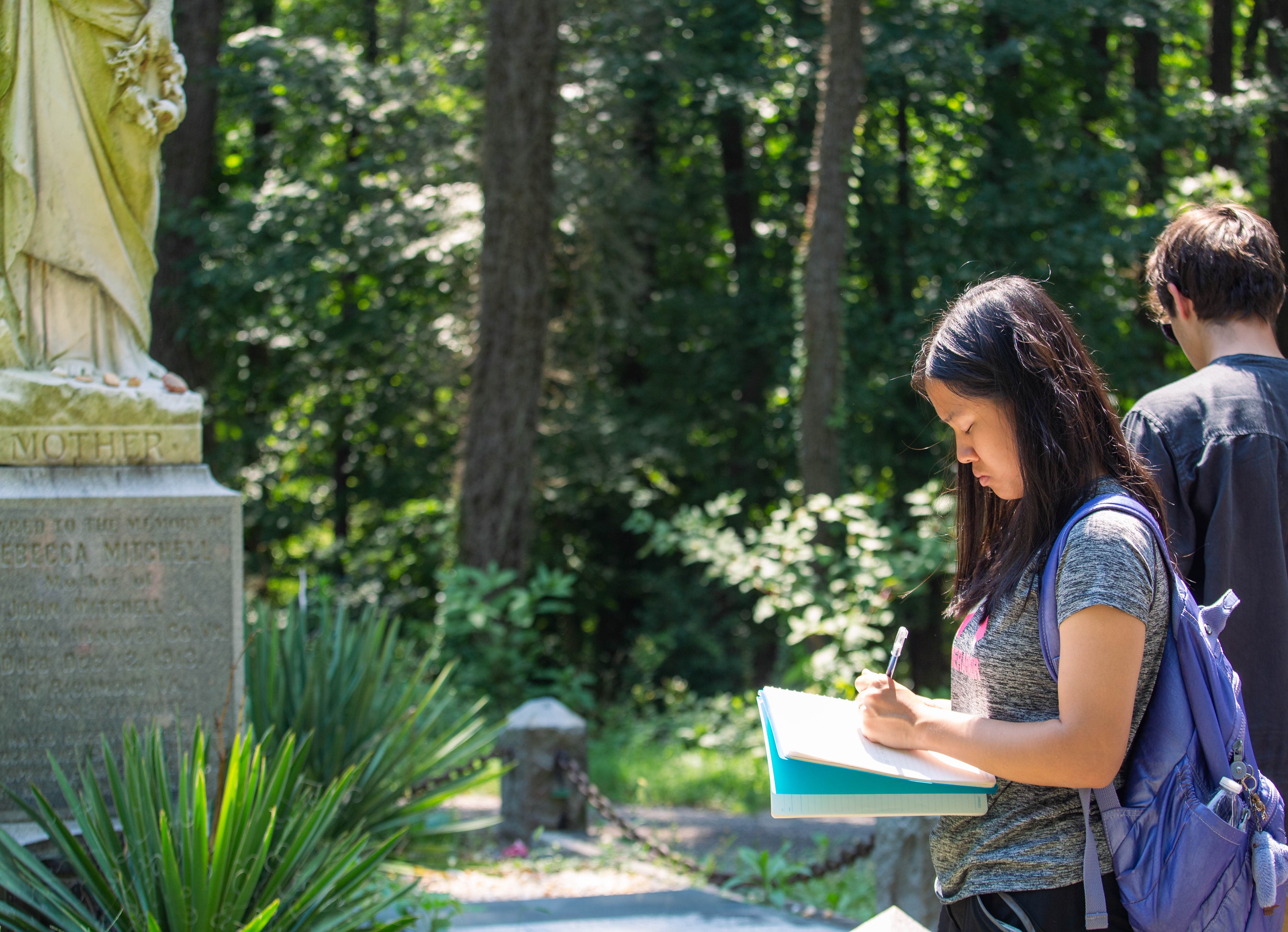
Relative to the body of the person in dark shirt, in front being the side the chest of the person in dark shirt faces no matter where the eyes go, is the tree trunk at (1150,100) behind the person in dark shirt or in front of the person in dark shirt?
in front

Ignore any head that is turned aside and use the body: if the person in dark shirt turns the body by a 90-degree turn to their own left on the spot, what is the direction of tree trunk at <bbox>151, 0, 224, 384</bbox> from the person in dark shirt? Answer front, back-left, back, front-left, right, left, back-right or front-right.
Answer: right

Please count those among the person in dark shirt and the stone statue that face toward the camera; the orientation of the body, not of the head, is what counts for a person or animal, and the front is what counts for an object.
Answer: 1

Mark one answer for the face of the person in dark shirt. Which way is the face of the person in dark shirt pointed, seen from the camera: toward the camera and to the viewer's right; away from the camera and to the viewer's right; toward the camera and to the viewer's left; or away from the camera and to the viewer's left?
away from the camera and to the viewer's left

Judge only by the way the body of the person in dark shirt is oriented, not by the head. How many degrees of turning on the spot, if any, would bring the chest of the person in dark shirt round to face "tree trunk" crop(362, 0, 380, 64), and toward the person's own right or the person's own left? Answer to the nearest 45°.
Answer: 0° — they already face it

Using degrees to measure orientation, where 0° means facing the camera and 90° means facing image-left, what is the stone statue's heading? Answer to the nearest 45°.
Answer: approximately 0°

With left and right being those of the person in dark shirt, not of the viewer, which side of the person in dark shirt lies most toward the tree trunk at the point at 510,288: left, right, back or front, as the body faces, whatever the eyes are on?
front

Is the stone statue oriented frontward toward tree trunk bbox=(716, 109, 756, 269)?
no

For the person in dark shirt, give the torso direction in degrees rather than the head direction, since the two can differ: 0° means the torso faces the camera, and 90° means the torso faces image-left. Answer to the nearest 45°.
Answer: approximately 135°

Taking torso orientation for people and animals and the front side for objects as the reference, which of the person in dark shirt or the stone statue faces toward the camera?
the stone statue

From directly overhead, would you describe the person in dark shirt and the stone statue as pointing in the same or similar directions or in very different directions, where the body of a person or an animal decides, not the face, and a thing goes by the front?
very different directions

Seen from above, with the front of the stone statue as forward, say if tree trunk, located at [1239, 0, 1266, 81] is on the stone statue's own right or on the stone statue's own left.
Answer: on the stone statue's own left

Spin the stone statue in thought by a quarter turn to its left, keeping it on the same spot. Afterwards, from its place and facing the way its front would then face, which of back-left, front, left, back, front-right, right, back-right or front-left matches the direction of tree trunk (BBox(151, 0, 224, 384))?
left

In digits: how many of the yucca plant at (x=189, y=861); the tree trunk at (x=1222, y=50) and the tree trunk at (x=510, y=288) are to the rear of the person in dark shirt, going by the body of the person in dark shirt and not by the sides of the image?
0

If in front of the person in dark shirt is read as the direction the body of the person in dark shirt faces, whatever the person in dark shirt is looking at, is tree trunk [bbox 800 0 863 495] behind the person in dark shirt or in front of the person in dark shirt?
in front
